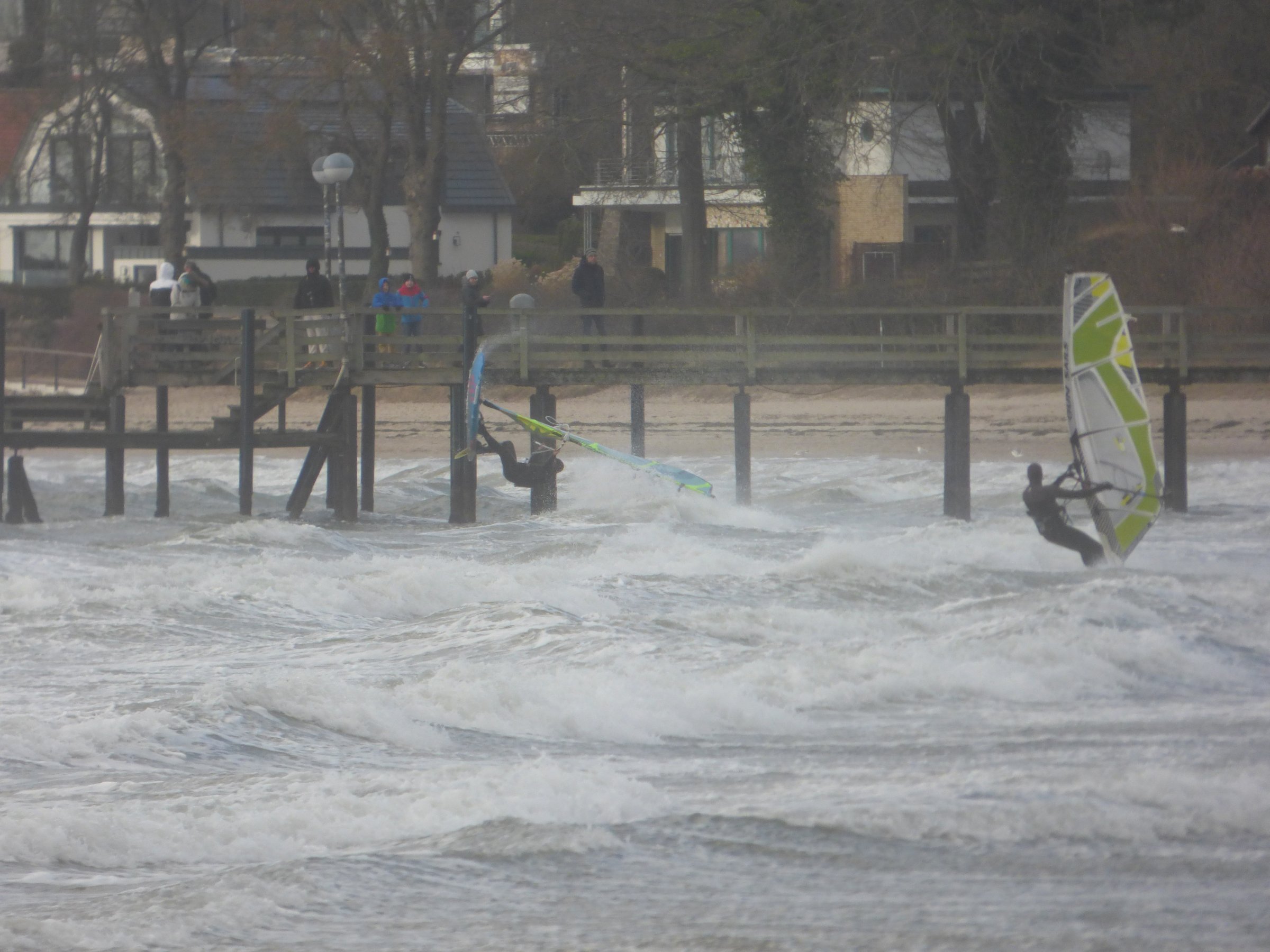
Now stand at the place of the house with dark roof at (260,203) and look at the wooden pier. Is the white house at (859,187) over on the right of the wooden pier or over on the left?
left

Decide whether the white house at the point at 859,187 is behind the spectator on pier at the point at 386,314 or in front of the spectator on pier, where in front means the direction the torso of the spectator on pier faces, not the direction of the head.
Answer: behind

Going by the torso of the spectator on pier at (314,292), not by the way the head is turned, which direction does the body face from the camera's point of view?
toward the camera

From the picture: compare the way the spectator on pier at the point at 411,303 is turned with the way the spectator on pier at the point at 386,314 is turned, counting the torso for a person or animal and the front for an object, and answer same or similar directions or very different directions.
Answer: same or similar directions

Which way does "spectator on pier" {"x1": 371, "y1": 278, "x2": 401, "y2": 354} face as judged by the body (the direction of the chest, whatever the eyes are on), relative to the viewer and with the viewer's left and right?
facing the viewer

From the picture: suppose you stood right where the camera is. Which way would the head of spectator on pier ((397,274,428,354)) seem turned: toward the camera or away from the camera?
toward the camera

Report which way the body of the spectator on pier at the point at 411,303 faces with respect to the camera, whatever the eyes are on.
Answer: toward the camera

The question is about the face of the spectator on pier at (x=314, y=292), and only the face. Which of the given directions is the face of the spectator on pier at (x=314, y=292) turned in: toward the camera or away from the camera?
toward the camera

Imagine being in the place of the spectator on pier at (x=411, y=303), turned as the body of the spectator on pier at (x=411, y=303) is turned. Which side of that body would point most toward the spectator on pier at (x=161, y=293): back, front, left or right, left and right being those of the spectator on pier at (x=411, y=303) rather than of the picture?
right

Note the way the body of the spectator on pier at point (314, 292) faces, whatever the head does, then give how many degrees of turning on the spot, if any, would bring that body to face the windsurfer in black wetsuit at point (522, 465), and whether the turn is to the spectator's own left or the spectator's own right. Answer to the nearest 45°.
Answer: approximately 45° to the spectator's own left

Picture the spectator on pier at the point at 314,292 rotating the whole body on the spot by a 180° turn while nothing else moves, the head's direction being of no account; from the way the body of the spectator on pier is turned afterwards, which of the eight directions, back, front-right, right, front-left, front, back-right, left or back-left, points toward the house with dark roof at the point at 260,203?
front

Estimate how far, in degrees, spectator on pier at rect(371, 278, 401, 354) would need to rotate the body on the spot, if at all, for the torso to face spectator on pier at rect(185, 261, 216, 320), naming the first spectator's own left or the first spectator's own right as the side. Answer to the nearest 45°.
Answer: approximately 135° to the first spectator's own right

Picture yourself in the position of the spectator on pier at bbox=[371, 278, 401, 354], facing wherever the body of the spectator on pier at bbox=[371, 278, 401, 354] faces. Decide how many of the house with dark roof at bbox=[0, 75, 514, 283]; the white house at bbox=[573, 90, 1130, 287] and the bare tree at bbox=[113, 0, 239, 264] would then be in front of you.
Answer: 0

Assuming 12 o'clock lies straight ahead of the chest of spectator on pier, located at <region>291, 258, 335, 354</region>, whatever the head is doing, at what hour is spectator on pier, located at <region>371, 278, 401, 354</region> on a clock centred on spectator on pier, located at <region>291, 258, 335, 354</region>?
spectator on pier, located at <region>371, 278, 401, 354</region> is roughly at 10 o'clock from spectator on pier, located at <region>291, 258, 335, 354</region>.

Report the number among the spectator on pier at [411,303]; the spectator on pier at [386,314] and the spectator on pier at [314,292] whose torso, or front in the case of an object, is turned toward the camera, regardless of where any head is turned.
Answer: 3

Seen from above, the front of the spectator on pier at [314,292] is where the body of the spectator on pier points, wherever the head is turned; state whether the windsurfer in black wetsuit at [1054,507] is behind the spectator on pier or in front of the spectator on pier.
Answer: in front
